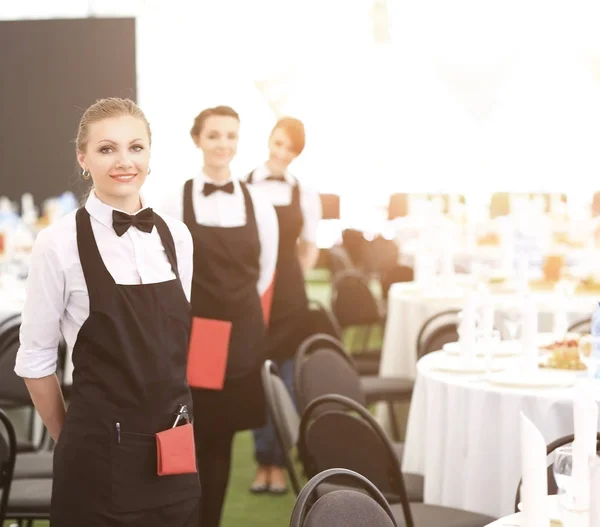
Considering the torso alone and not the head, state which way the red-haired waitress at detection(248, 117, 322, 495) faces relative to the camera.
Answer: toward the camera

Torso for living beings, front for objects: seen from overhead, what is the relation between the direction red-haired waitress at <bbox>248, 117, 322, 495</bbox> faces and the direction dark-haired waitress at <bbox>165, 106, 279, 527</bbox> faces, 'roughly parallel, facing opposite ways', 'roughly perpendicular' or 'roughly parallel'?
roughly parallel

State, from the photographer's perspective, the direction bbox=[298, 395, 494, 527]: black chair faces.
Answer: facing away from the viewer and to the right of the viewer

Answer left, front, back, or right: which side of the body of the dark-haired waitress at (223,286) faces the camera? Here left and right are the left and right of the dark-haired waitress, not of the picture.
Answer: front

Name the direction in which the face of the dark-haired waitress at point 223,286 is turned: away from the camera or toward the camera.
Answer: toward the camera

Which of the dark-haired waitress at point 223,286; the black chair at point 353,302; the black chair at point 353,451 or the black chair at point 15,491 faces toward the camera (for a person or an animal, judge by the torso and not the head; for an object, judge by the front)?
the dark-haired waitress

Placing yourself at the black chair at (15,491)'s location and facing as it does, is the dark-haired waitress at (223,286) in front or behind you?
in front

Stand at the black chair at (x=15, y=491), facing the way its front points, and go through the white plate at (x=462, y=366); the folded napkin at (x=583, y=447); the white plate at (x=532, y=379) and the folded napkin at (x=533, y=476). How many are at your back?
0

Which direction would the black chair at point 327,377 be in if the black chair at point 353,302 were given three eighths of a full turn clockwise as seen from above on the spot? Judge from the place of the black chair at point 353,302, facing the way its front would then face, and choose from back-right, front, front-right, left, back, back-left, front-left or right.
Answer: front

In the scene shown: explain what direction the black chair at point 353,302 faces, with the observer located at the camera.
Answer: facing away from the viewer and to the right of the viewer

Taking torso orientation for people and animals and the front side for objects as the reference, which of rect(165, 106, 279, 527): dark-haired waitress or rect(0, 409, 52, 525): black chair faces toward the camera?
the dark-haired waitress

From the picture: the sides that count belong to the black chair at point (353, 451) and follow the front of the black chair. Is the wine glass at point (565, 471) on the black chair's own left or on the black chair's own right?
on the black chair's own right

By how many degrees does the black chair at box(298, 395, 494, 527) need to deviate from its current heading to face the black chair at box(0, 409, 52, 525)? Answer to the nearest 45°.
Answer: approximately 135° to its left

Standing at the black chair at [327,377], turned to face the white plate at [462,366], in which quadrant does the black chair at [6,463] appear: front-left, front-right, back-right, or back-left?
back-right
